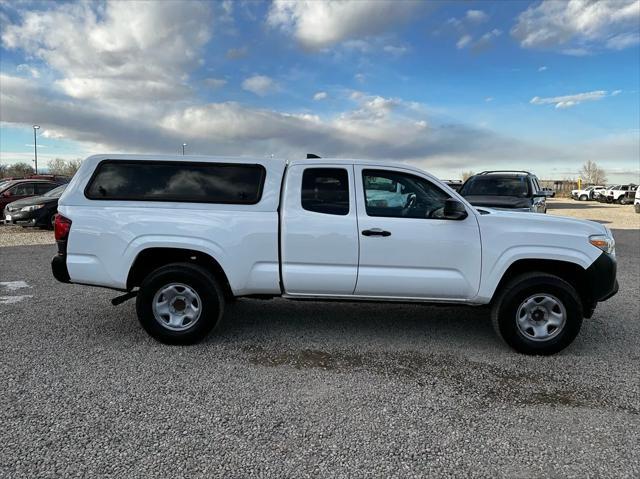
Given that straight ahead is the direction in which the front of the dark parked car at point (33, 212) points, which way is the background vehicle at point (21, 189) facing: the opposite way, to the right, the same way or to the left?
the same way

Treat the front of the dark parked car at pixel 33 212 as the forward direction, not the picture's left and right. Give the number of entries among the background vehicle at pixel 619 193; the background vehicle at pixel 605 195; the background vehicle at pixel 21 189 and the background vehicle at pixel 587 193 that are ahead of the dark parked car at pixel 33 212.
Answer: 0

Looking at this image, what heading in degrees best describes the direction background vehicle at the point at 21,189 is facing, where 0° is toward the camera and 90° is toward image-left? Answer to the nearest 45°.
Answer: approximately 45°

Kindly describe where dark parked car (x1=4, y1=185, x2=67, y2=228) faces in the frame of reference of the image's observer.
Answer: facing the viewer and to the left of the viewer

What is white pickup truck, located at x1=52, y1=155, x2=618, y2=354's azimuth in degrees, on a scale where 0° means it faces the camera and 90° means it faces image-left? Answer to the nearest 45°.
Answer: approximately 270°

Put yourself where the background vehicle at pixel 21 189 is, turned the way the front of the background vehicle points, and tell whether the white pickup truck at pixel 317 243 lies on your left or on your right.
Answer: on your left

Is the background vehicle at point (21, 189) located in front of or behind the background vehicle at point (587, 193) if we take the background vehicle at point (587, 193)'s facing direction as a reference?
in front

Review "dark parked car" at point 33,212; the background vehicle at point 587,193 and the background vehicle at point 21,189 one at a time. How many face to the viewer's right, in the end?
0

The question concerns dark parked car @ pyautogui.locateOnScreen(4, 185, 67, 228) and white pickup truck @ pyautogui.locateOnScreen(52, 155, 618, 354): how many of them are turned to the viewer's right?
1

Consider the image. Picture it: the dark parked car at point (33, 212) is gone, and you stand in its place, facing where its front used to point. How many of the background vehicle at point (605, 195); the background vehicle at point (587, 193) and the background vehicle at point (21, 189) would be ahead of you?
0

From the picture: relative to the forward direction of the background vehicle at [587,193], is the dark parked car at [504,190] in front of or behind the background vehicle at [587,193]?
in front

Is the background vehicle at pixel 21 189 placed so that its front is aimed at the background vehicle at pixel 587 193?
no

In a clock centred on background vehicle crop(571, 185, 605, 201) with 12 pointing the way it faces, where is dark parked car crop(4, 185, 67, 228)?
The dark parked car is roughly at 11 o'clock from the background vehicle.

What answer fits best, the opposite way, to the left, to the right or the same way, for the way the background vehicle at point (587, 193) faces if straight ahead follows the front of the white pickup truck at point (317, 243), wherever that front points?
the opposite way

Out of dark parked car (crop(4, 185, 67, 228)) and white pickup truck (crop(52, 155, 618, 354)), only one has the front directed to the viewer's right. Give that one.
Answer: the white pickup truck
